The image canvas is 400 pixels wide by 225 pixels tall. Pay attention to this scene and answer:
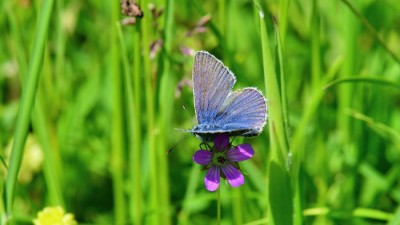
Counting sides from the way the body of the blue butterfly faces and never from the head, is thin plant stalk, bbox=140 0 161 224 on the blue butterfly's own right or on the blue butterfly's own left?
on the blue butterfly's own right

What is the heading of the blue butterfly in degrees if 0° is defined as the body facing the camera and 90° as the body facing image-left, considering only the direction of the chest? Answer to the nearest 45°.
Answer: approximately 90°

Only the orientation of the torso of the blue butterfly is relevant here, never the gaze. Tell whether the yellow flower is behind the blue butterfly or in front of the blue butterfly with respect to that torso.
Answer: in front

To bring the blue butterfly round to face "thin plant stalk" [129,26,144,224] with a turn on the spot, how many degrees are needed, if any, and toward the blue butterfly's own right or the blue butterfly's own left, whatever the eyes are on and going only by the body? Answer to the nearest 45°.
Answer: approximately 45° to the blue butterfly's own right

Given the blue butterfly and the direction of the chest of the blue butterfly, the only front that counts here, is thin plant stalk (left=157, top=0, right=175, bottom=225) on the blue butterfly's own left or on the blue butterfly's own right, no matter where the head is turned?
on the blue butterfly's own right
